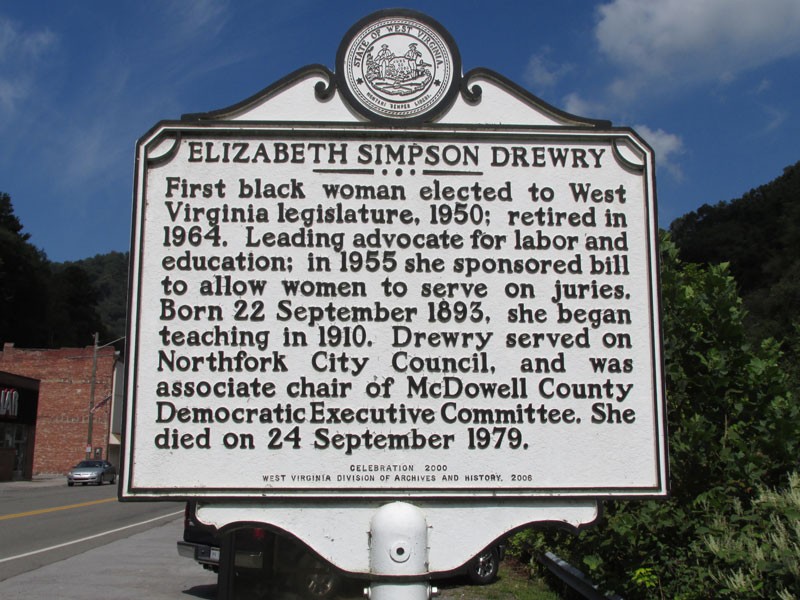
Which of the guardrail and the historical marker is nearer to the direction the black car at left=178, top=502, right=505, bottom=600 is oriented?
the guardrail

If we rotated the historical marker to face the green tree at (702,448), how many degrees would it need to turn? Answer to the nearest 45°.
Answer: approximately 135° to its left

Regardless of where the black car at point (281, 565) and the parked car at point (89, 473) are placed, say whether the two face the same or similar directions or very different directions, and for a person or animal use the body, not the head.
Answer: very different directions

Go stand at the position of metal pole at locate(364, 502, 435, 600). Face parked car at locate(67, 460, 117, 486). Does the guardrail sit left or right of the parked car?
right

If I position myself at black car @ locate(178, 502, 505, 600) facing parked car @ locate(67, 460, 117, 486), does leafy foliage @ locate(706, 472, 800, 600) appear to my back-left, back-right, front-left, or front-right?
back-right

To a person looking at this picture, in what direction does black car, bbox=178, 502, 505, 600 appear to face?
facing away from the viewer and to the right of the viewer

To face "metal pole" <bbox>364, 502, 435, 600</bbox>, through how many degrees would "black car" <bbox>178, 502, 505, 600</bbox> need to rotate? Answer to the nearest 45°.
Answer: approximately 135° to its right

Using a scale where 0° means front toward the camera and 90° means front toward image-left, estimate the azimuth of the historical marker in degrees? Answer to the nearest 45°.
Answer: approximately 0°

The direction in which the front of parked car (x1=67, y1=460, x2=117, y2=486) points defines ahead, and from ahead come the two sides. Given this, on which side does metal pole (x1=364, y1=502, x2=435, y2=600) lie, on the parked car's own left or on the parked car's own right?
on the parked car's own left

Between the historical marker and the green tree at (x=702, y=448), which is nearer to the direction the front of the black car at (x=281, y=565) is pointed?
the green tree

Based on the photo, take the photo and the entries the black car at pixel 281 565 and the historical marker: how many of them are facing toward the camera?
1

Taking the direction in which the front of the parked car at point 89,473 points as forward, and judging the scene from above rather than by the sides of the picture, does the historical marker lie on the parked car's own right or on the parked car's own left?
on the parked car's own left

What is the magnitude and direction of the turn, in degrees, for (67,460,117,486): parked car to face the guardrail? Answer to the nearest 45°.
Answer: approximately 45° to its left
